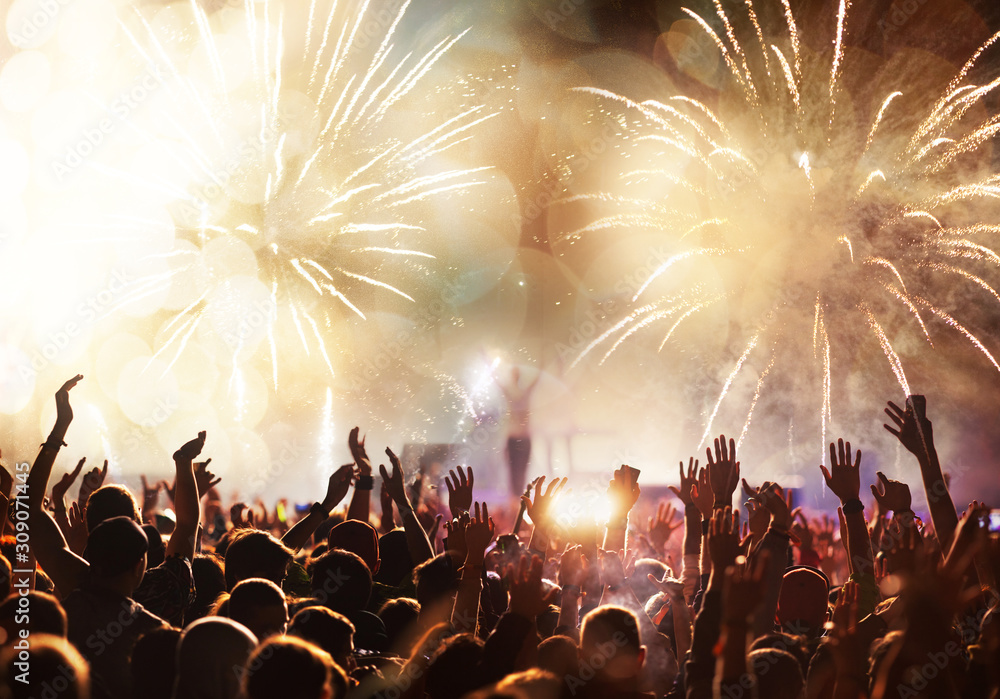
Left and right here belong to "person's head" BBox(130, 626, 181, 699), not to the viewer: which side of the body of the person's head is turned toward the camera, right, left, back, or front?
back
